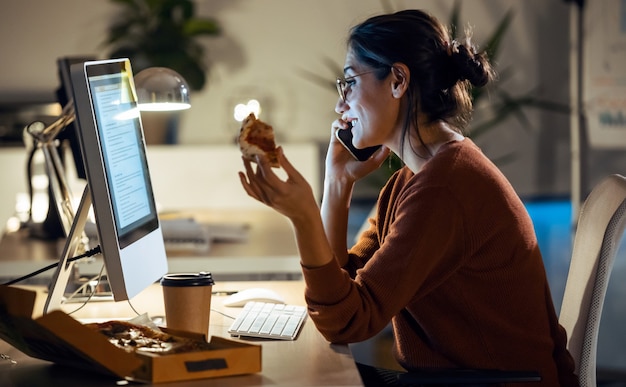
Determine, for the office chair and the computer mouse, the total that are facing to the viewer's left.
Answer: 2

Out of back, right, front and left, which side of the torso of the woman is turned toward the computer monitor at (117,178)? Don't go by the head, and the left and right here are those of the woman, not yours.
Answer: front

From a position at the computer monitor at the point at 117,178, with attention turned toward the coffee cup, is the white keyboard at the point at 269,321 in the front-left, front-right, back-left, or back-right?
front-left

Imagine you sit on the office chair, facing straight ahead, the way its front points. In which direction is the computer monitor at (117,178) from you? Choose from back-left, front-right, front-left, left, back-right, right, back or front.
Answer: front

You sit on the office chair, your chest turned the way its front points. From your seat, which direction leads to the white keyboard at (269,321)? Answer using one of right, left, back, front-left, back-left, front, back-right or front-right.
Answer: front

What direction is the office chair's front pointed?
to the viewer's left

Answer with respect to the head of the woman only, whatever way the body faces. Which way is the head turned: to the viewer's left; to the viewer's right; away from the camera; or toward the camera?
to the viewer's left

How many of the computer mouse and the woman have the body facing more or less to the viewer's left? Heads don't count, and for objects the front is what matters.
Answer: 2

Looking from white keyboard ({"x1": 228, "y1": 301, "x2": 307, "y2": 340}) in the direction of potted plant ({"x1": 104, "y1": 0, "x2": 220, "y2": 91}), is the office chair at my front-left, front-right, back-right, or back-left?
back-right

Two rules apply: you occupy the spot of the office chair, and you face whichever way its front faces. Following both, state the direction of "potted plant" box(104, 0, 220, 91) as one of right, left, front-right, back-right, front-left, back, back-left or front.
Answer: front-right

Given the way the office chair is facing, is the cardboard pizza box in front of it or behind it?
in front

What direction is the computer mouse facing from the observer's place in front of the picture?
facing to the left of the viewer

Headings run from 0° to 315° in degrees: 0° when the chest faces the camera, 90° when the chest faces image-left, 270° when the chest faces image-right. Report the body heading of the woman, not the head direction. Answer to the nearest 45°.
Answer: approximately 90°
